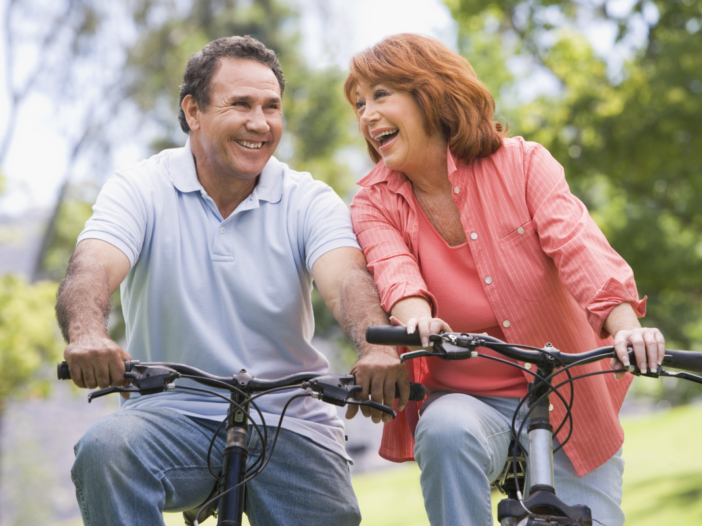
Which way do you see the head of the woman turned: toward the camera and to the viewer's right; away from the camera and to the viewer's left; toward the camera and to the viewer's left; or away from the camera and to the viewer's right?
toward the camera and to the viewer's left

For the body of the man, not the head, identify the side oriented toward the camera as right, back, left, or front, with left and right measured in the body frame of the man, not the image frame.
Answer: front

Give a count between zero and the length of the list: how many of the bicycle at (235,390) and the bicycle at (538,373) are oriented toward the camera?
2

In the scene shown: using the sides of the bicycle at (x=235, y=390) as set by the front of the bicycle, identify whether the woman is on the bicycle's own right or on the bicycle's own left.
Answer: on the bicycle's own left

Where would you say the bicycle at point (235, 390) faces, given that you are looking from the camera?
facing the viewer

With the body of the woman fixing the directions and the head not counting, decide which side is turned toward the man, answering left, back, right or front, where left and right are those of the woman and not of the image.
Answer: right

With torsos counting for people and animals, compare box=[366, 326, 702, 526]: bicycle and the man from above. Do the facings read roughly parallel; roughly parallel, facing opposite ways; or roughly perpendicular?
roughly parallel

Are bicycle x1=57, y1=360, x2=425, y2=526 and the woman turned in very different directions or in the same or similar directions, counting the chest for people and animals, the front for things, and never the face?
same or similar directions

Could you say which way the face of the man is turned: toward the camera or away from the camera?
toward the camera

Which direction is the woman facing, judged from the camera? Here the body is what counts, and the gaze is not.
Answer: toward the camera

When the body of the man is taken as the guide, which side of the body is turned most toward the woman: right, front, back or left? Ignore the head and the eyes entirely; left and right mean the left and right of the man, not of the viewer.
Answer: left

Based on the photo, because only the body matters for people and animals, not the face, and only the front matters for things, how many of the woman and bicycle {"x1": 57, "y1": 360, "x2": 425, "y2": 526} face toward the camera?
2

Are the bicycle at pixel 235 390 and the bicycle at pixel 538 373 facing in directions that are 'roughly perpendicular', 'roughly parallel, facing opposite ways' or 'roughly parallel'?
roughly parallel

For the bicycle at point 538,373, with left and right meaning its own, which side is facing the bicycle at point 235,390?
right

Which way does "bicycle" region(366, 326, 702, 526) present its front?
toward the camera
